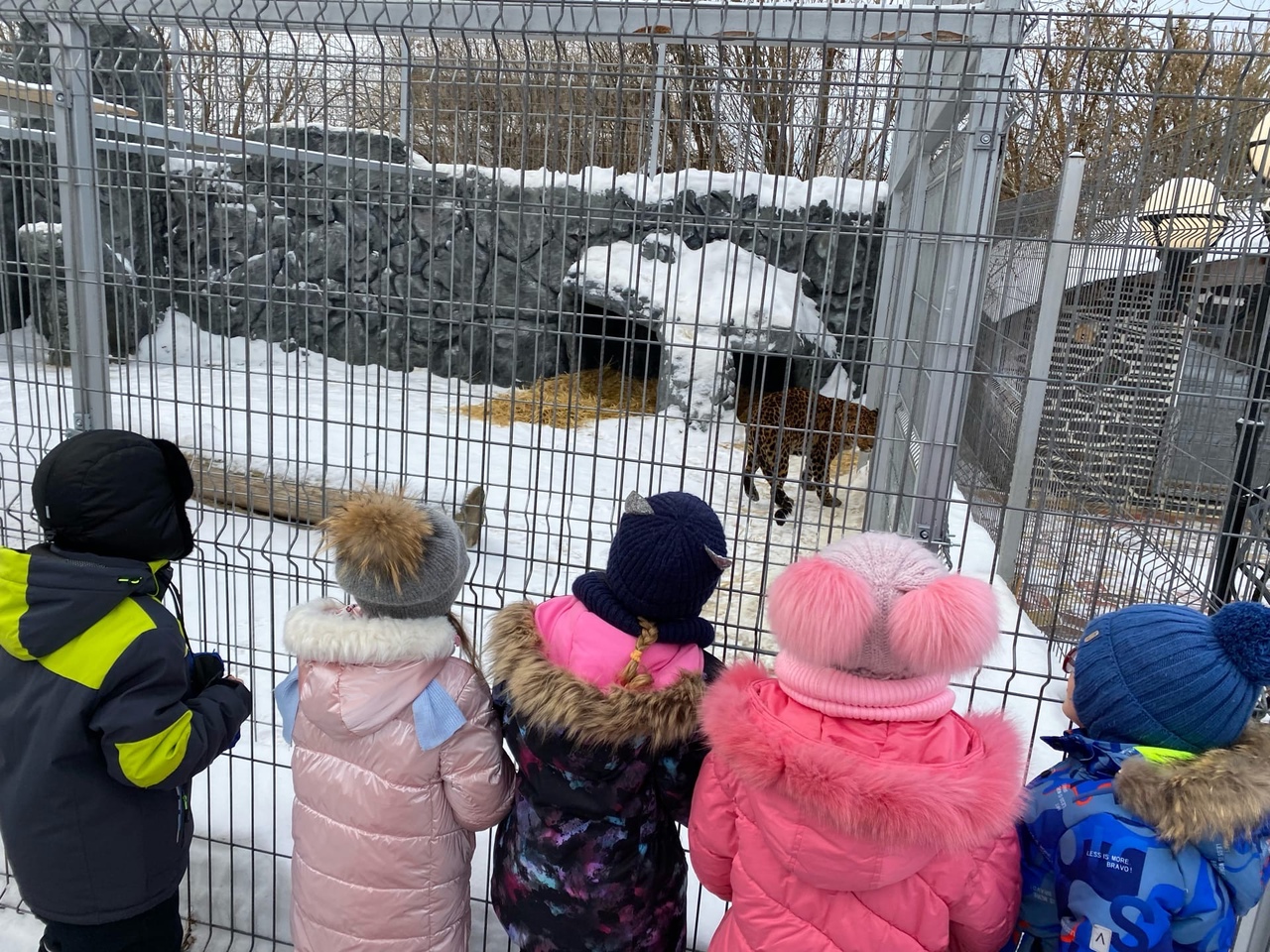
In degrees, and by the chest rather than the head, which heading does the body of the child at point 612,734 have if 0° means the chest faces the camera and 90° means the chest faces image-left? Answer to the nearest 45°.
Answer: approximately 180°

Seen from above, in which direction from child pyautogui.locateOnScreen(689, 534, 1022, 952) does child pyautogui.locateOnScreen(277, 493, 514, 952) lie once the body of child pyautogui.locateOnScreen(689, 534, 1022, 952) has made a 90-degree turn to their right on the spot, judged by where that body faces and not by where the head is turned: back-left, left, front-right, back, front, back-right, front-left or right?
back

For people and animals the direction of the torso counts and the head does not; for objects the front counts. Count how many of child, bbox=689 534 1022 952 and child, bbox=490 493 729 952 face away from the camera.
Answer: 2

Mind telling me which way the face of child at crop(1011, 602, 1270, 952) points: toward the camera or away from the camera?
away from the camera

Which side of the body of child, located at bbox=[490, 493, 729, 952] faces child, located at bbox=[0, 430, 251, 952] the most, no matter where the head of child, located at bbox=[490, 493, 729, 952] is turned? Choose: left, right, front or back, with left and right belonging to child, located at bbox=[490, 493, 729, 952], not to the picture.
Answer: left

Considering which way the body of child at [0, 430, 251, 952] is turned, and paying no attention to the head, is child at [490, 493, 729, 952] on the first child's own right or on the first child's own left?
on the first child's own right

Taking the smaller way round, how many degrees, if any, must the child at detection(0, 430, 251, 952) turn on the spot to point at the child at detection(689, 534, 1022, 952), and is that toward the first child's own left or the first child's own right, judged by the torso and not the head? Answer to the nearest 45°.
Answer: approximately 90° to the first child's own right

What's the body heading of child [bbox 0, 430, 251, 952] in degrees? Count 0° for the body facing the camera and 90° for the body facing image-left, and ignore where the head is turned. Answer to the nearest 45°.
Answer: approximately 225°

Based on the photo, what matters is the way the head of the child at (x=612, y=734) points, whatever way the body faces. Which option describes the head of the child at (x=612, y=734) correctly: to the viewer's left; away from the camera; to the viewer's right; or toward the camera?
away from the camera

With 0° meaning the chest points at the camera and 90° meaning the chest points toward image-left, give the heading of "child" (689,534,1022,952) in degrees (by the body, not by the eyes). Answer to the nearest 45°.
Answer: approximately 180°

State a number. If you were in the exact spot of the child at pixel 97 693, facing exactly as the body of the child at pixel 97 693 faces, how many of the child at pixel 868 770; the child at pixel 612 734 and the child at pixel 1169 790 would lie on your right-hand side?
3

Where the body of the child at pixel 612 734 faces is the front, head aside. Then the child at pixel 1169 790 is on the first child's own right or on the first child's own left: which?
on the first child's own right

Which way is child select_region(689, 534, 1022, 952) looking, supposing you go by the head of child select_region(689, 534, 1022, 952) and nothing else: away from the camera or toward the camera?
away from the camera
